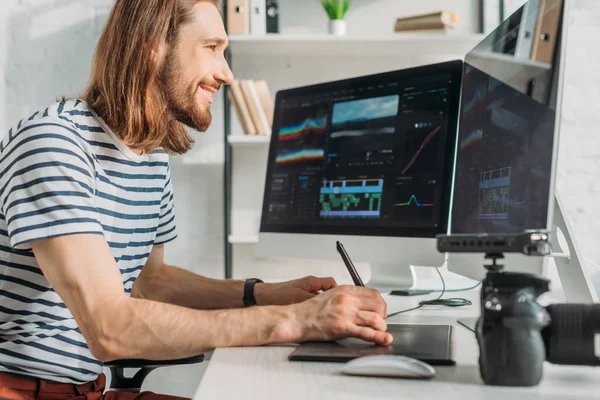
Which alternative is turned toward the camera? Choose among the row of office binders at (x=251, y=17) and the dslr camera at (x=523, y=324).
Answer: the row of office binders

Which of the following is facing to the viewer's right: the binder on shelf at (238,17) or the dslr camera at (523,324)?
the dslr camera

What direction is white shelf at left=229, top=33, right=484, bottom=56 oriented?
toward the camera

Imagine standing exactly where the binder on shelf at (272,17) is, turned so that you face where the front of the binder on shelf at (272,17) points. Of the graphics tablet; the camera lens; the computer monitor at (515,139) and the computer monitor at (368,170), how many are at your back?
0

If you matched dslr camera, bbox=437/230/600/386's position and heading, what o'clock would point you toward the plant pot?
The plant pot is roughly at 8 o'clock from the dslr camera.

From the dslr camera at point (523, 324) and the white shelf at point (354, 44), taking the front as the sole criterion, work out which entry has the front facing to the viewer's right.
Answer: the dslr camera

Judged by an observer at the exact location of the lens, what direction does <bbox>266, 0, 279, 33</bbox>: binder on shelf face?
facing the viewer

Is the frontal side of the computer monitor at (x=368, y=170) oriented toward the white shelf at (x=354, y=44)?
no

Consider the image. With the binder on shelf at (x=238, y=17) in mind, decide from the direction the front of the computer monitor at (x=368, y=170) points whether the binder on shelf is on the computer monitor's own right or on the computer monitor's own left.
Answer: on the computer monitor's own right

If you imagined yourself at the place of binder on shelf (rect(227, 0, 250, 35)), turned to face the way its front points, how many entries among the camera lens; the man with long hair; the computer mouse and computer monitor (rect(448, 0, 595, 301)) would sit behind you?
0

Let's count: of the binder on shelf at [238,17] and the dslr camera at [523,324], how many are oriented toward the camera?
1

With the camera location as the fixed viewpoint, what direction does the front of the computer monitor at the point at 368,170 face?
facing the viewer and to the left of the viewer

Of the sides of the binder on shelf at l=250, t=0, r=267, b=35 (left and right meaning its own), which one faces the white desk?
front

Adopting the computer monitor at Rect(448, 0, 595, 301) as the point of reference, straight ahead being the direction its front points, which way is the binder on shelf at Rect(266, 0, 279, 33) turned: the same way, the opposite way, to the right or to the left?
to the left

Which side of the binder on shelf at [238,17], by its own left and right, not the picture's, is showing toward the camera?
front

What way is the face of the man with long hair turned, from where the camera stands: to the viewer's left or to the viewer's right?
to the viewer's right

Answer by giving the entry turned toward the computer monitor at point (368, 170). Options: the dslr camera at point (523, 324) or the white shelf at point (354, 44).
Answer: the white shelf

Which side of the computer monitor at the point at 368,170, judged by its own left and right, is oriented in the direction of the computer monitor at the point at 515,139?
left

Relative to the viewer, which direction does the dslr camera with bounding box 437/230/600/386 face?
to the viewer's right
